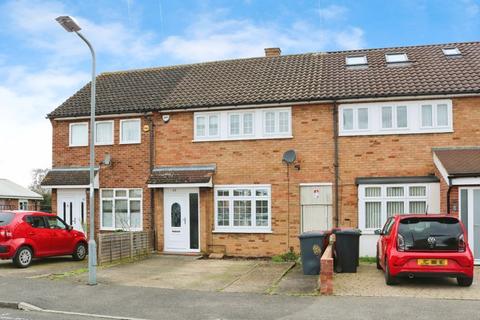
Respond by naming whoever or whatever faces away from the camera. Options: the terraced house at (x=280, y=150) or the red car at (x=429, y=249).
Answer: the red car

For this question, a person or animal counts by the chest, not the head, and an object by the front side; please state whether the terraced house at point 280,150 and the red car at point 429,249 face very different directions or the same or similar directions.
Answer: very different directions

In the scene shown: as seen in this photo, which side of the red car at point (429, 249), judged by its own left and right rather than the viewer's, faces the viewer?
back

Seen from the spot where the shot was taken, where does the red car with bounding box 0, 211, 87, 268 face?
facing away from the viewer and to the right of the viewer

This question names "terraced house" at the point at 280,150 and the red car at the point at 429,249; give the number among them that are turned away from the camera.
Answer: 1

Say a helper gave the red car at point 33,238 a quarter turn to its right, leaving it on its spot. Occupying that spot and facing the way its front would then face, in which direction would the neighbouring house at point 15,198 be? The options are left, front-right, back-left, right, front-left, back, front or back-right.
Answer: back-left

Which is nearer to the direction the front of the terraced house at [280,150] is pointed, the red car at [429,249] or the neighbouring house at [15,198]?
the red car
